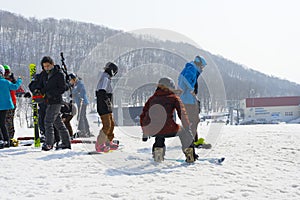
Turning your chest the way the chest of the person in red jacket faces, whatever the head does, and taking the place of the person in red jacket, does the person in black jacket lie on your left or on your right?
on your left

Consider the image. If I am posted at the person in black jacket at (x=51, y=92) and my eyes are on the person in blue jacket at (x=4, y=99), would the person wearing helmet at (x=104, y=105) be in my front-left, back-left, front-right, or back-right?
back-right

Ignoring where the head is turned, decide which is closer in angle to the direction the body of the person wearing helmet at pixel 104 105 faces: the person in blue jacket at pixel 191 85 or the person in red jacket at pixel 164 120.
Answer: the person in blue jacket

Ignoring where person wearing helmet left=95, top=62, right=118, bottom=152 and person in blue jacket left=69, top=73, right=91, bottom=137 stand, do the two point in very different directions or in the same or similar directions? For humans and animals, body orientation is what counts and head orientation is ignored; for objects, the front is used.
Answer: very different directions

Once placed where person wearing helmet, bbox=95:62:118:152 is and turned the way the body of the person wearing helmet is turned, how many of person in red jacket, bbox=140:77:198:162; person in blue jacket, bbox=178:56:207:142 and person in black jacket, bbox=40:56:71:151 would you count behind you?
1

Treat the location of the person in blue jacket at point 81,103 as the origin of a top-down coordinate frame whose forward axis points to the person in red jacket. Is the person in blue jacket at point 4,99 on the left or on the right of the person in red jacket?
right

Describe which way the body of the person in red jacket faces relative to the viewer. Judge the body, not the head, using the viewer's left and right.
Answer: facing away from the viewer
